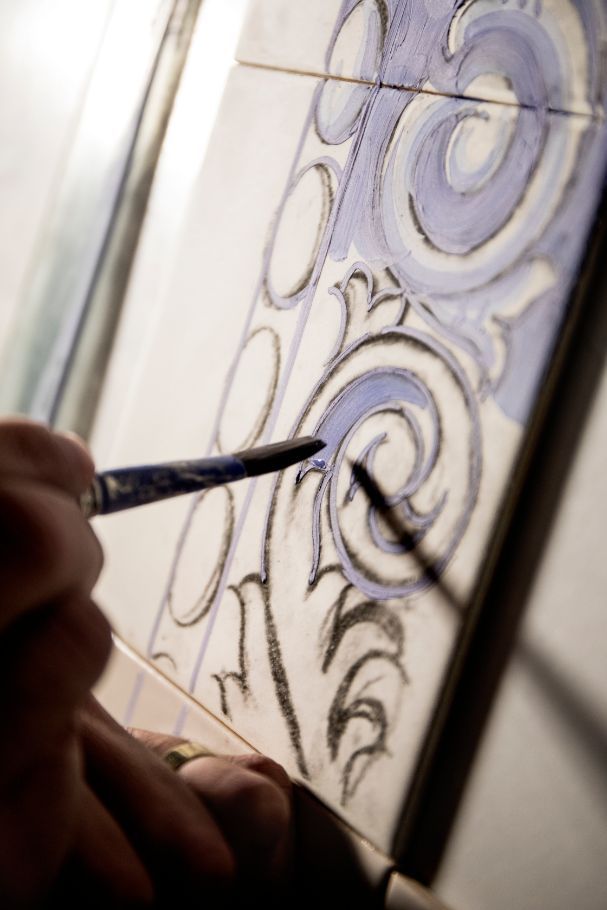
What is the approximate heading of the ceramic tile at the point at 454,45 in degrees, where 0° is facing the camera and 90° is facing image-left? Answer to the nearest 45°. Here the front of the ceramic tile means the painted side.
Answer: approximately 0°
